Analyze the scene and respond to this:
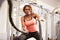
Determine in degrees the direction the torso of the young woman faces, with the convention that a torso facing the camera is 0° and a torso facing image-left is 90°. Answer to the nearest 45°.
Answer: approximately 0°
